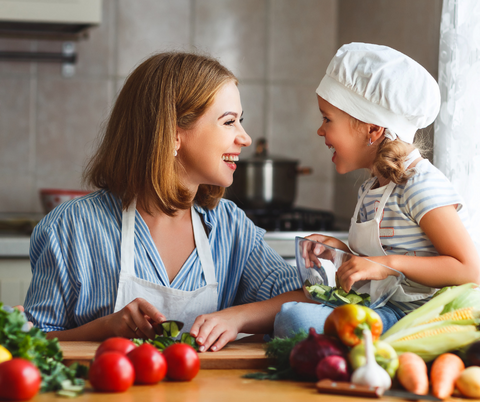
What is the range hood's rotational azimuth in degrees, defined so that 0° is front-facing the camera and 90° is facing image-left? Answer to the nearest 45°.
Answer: approximately 0°

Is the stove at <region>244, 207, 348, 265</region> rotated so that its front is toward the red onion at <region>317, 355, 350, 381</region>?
yes

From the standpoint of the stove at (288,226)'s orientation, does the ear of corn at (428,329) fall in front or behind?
in front

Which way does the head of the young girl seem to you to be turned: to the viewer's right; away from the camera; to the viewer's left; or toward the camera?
to the viewer's left

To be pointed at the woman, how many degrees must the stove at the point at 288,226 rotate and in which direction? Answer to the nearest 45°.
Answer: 0° — it already faces them

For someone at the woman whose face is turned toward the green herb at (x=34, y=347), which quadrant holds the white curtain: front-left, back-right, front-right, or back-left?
back-left

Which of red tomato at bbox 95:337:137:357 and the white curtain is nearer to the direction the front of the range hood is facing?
the red tomato

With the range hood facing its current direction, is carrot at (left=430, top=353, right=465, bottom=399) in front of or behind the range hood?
in front

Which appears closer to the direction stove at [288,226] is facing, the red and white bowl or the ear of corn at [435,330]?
the ear of corn

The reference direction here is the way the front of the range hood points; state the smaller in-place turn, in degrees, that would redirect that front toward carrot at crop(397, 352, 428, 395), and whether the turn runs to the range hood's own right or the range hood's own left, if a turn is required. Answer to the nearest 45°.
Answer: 0° — it already faces it

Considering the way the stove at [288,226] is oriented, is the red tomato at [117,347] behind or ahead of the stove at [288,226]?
ahead

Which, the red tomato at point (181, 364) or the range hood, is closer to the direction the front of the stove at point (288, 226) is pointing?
the red tomato

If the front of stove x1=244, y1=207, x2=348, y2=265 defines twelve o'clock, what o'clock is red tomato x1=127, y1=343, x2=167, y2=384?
The red tomato is roughly at 12 o'clock from the stove.
